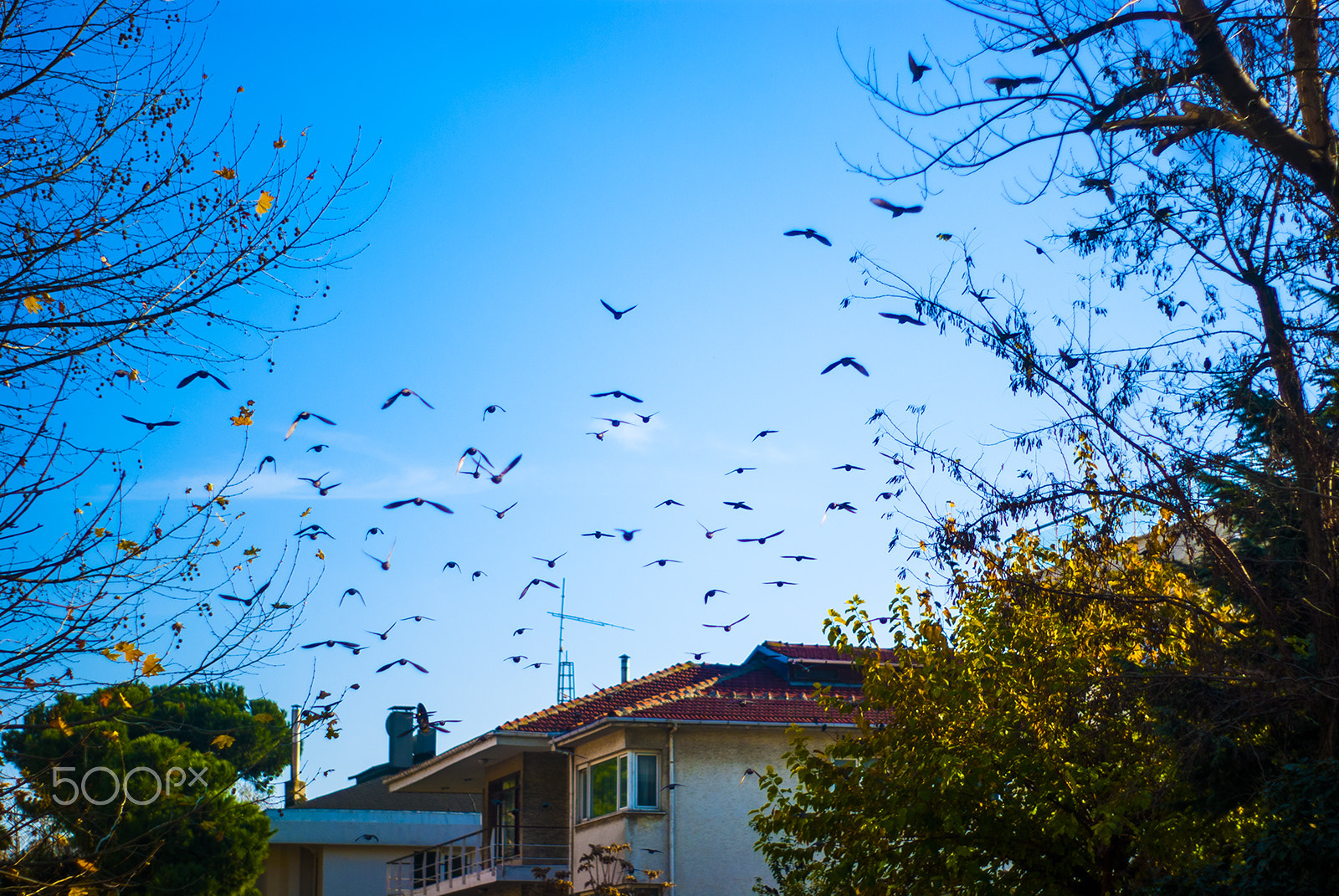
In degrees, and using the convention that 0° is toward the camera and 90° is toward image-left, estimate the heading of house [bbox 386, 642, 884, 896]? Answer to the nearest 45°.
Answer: approximately 45°

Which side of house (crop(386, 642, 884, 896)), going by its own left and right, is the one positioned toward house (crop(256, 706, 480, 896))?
right
